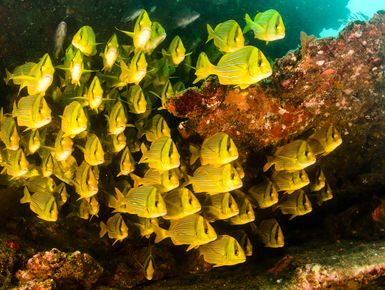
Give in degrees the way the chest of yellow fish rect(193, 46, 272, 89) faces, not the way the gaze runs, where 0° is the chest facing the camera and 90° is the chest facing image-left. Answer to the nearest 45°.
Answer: approximately 270°

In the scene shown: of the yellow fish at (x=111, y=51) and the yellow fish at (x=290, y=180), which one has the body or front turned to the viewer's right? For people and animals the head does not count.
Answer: the yellow fish at (x=290, y=180)

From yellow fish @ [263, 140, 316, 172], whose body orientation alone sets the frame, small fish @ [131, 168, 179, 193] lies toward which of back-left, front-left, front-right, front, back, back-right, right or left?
back

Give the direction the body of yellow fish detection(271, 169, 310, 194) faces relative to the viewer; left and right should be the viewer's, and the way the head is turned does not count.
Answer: facing to the right of the viewer

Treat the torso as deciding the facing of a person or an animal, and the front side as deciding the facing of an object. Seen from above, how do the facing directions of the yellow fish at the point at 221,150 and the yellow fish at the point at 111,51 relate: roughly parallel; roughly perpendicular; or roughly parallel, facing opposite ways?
roughly perpendicular

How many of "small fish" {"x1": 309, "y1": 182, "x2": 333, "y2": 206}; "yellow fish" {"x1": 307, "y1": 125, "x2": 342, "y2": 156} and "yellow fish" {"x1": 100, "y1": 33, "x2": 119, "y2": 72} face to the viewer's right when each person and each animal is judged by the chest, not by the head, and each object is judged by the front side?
2
